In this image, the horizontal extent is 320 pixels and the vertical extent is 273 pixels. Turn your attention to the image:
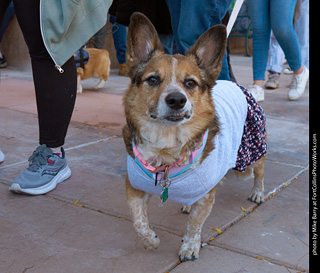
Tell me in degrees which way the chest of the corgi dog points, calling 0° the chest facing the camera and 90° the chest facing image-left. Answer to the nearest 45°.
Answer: approximately 45°

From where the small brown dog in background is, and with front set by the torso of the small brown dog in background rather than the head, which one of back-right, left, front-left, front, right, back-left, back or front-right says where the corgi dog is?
left

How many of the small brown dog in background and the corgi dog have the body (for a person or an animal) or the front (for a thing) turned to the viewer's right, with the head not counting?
0

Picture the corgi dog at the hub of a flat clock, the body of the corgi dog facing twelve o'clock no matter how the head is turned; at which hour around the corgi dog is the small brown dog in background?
The small brown dog in background is roughly at 4 o'clock from the corgi dog.

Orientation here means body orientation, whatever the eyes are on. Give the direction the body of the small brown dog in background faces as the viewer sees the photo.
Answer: to the viewer's left
